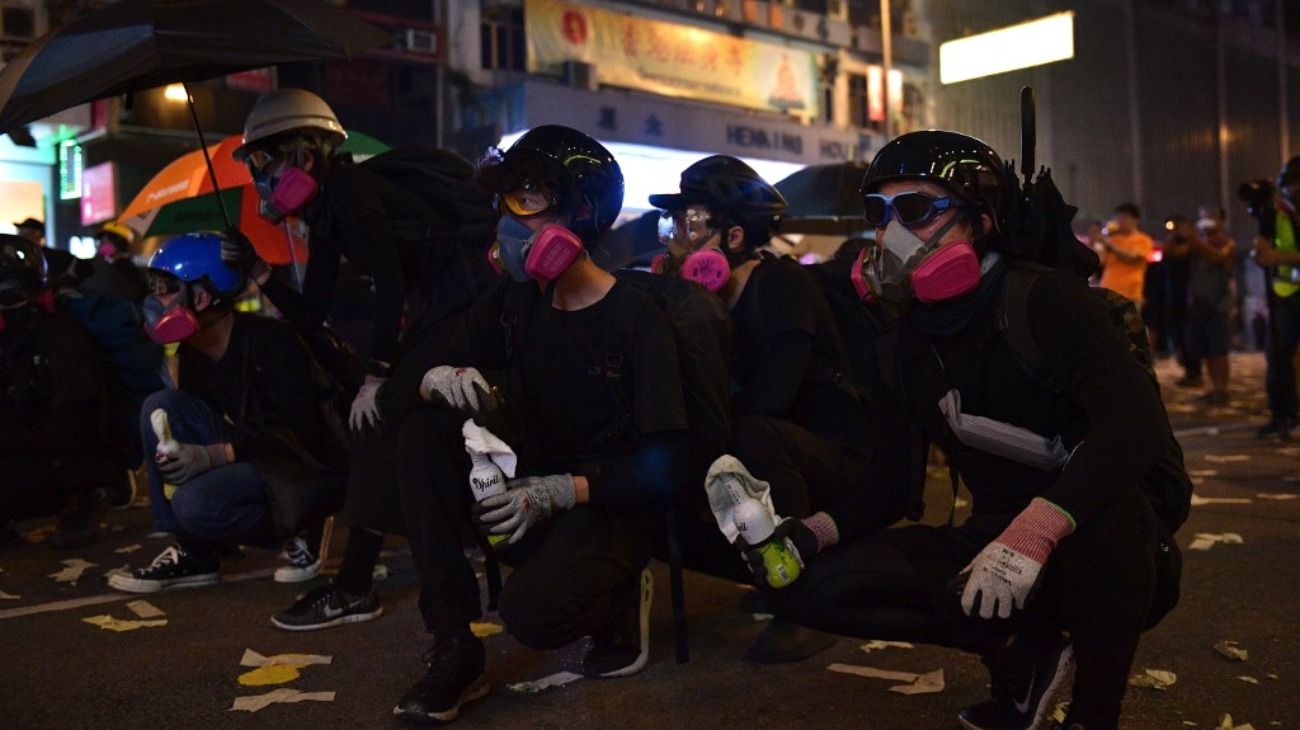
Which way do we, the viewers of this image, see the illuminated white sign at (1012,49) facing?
facing the viewer and to the left of the viewer

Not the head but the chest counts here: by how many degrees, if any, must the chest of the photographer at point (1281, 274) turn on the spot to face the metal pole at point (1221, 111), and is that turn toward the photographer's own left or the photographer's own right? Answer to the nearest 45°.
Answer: approximately 90° to the photographer's own right

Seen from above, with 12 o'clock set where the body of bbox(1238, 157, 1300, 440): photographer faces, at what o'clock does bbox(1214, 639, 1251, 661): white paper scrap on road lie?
The white paper scrap on road is roughly at 9 o'clock from the photographer.

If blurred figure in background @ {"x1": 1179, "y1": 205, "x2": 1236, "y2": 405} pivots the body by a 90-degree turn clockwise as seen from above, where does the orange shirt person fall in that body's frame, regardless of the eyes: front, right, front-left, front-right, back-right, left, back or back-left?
front

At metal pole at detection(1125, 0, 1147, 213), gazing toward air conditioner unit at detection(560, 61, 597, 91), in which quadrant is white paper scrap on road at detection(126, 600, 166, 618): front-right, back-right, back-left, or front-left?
front-left

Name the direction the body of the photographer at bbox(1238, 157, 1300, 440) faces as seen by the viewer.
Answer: to the viewer's left

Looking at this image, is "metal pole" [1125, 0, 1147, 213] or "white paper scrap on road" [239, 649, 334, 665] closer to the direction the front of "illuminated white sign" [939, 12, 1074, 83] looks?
the white paper scrap on road

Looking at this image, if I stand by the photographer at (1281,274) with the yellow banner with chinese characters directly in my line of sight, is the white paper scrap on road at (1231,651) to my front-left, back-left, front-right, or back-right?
back-left

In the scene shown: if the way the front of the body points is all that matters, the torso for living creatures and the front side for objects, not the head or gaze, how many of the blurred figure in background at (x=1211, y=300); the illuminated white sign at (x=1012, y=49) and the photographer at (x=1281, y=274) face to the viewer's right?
0

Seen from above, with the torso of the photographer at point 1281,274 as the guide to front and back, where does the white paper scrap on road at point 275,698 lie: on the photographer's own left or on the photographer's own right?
on the photographer's own left

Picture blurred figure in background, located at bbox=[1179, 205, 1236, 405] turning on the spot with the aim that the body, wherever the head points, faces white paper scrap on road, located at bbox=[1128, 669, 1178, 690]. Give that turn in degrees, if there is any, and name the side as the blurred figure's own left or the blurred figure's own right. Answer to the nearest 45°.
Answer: approximately 45° to the blurred figure's own left

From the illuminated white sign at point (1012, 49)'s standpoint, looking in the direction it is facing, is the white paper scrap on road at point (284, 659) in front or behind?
in front

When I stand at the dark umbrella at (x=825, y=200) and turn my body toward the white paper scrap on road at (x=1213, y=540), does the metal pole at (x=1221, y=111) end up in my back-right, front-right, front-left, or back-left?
back-left

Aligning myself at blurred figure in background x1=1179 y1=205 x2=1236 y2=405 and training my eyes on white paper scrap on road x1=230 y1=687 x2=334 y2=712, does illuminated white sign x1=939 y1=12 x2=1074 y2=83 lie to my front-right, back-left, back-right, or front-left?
back-right
